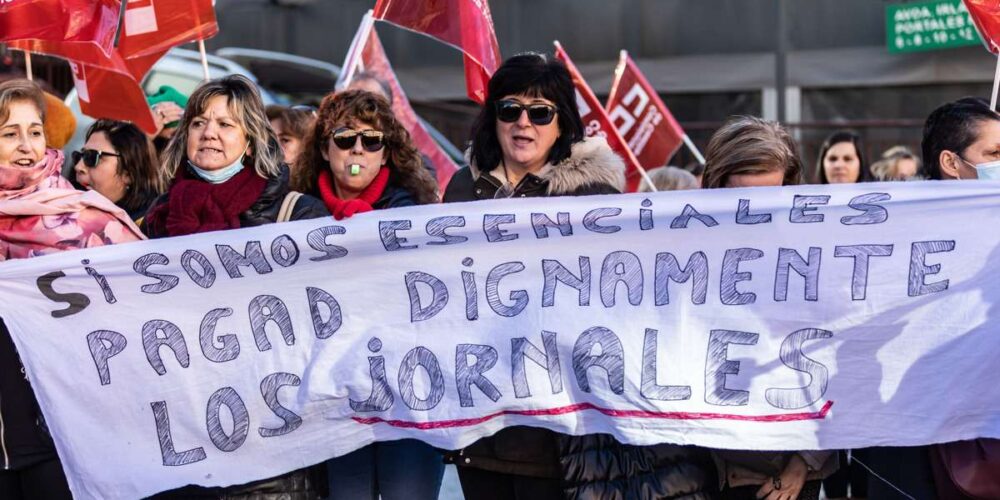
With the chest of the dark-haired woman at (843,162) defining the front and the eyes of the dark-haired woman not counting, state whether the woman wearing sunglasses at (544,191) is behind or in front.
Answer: in front

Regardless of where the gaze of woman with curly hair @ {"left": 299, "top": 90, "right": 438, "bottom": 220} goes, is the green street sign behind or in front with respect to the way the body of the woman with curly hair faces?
behind

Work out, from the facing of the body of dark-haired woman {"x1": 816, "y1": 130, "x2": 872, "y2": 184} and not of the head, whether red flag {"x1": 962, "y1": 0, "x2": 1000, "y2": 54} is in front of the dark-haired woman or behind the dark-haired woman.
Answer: in front

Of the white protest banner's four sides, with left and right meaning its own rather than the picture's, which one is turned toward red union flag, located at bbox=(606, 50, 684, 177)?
back

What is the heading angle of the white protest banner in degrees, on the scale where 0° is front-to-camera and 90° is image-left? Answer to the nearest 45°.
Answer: approximately 0°

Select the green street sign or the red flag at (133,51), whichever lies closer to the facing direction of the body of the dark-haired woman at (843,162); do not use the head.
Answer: the red flag

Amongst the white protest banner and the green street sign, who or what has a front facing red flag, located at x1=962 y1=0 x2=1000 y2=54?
the green street sign

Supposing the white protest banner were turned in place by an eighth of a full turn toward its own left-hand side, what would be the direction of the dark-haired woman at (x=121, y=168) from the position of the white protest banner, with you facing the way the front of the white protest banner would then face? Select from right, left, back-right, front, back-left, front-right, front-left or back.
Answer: back
